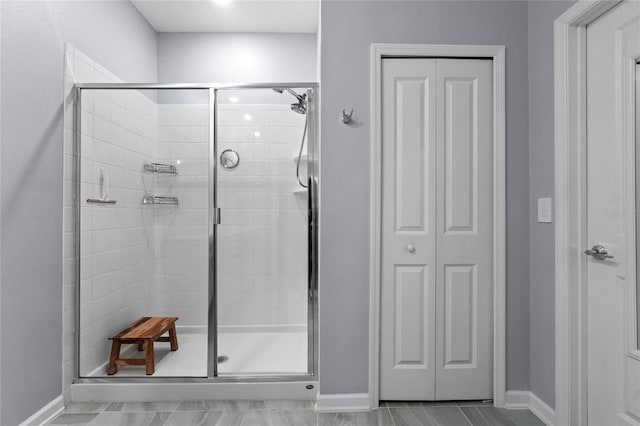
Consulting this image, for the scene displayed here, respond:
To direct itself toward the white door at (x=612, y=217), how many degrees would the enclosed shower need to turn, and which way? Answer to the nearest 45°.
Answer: approximately 45° to its left

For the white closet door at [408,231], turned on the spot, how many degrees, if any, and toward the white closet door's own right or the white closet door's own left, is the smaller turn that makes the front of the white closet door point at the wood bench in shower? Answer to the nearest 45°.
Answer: approximately 90° to the white closet door's own right

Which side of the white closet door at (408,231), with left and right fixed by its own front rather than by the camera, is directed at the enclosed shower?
right

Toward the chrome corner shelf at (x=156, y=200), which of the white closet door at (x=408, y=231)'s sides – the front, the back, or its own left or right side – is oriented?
right

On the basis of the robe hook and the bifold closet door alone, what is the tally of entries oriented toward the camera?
2

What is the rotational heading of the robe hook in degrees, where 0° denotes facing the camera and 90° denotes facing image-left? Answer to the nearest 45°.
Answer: approximately 0°

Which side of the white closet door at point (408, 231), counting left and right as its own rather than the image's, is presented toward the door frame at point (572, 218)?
left

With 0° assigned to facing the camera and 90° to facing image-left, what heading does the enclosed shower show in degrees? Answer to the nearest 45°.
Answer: approximately 0°
